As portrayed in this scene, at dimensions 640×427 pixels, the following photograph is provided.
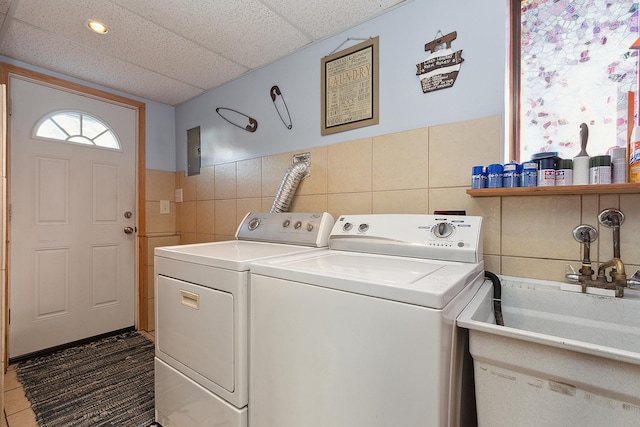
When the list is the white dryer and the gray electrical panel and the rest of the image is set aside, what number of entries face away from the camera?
0

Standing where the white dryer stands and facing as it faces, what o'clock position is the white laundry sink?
The white laundry sink is roughly at 9 o'clock from the white dryer.

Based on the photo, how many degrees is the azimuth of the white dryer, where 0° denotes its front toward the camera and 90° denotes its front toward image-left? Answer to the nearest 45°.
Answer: approximately 45°

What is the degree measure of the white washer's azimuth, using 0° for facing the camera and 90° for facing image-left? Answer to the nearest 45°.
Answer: approximately 45°

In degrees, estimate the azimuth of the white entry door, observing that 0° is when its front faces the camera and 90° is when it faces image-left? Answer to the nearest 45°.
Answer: approximately 315°

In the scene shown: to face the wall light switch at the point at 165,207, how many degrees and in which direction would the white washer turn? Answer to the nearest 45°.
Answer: approximately 90° to its right

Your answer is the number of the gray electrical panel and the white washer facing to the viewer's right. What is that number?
0

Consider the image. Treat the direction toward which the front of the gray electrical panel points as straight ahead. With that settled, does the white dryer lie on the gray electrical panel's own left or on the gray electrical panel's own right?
on the gray electrical panel's own left

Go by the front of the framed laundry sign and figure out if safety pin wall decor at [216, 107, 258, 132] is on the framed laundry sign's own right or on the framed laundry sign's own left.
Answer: on the framed laundry sign's own right
